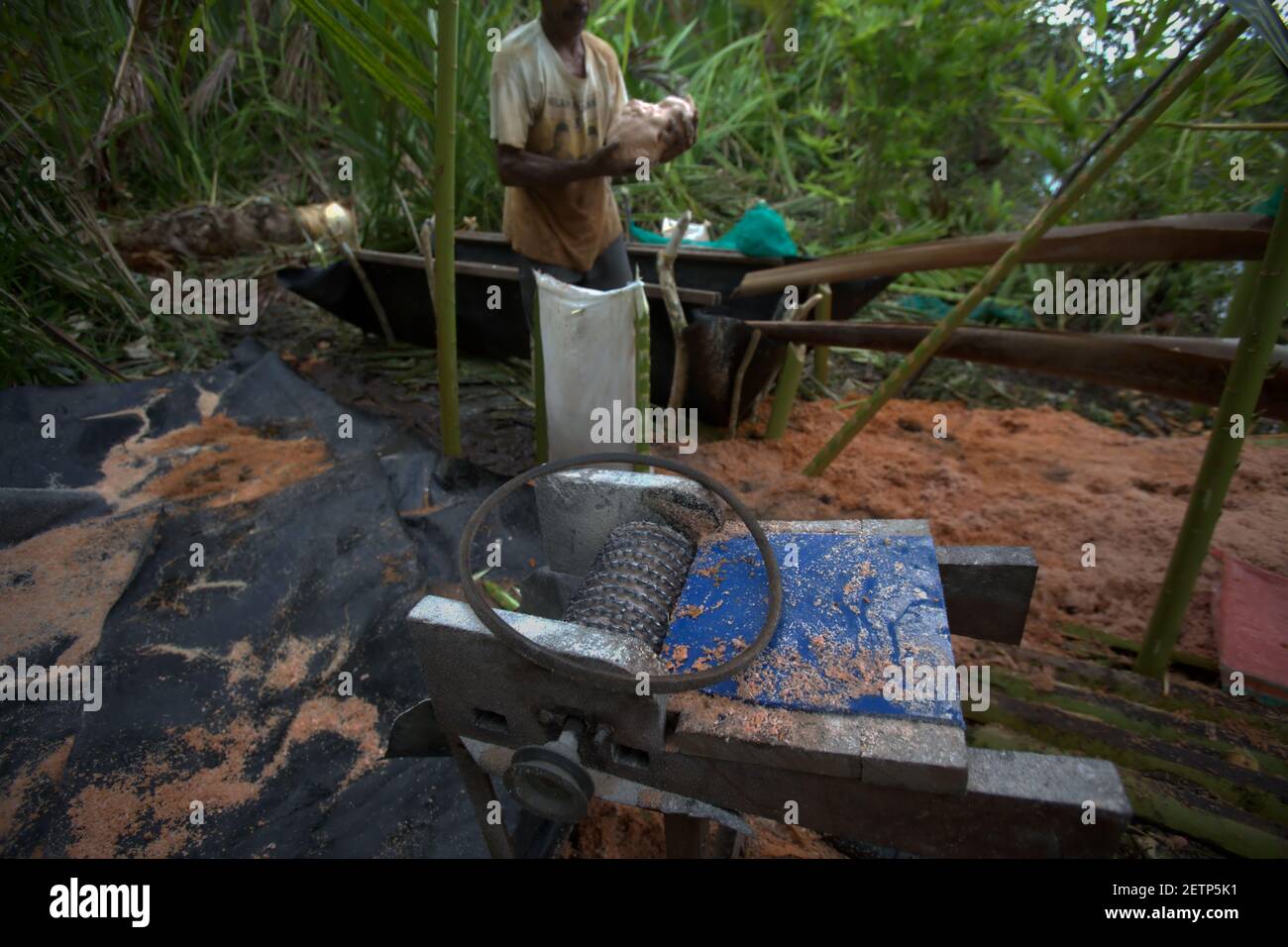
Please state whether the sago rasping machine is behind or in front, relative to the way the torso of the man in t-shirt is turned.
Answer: in front

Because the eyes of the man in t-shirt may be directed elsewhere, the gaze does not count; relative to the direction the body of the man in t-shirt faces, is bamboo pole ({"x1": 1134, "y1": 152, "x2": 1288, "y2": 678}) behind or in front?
in front

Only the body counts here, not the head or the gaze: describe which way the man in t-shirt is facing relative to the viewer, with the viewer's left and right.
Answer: facing the viewer and to the right of the viewer

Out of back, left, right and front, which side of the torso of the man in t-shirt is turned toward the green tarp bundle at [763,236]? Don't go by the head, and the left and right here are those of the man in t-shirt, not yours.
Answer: left

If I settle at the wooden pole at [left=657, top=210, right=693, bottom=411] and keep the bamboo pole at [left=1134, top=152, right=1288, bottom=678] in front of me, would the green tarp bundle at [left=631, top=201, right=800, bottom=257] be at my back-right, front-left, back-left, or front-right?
back-left

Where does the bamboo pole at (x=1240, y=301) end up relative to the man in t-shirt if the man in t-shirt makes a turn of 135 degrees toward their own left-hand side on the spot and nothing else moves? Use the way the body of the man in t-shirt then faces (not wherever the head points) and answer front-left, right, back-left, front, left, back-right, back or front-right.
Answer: right

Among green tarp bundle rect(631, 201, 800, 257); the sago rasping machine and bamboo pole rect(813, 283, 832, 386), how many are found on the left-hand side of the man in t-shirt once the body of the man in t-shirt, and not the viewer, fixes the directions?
2

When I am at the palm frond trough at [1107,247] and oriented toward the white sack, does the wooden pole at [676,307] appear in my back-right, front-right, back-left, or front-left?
front-right

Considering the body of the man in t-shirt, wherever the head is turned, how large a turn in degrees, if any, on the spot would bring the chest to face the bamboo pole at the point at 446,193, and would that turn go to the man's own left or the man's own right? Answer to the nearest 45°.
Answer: approximately 90° to the man's own right

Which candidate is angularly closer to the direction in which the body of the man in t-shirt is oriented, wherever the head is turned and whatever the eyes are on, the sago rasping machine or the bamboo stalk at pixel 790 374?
the sago rasping machine

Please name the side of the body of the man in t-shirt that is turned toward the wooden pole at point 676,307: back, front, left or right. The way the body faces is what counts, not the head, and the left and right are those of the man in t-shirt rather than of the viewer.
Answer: left
